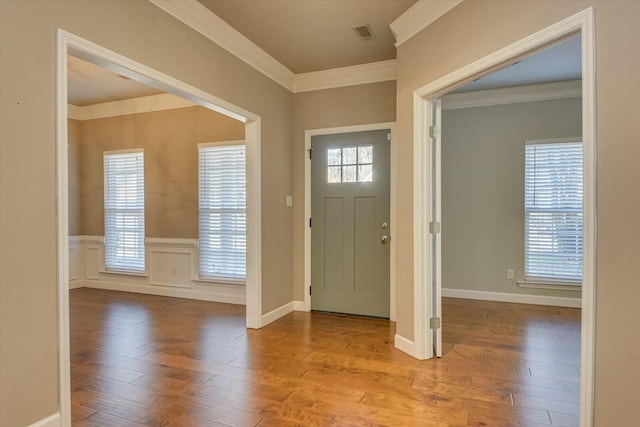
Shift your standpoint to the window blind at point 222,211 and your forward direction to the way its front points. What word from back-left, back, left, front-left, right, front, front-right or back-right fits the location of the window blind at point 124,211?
back-right

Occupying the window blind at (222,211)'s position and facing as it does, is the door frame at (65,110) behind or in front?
in front

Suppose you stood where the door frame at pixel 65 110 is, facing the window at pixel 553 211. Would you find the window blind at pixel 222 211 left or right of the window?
left

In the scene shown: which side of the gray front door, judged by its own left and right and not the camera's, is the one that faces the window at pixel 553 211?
left

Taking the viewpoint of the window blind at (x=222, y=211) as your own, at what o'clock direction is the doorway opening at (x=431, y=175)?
The doorway opening is roughly at 11 o'clock from the window blind.

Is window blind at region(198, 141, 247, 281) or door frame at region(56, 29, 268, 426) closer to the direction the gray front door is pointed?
the door frame

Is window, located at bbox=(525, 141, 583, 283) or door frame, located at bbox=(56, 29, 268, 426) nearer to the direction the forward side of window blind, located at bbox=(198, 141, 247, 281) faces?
the door frame

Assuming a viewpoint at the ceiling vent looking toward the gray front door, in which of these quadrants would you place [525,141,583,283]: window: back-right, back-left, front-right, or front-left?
front-right

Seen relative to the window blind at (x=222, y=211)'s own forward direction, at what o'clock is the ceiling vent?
The ceiling vent is roughly at 11 o'clock from the window blind.

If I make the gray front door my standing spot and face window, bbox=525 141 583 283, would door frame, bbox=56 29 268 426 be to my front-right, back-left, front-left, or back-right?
back-right

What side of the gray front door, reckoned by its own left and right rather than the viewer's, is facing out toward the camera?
front

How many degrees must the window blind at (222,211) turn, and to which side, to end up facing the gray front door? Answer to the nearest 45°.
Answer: approximately 45° to its left

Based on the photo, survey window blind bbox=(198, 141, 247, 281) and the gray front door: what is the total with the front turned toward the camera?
2
